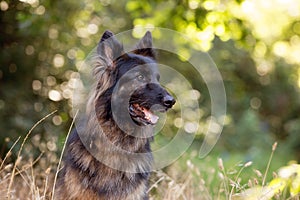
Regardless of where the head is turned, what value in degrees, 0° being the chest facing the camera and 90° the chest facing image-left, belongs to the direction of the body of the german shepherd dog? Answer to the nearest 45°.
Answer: approximately 315°
